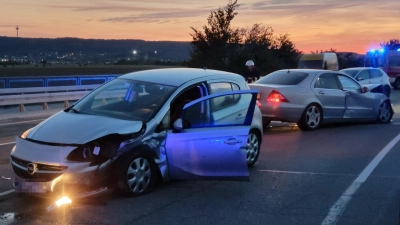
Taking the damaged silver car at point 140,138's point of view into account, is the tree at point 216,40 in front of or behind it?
behind

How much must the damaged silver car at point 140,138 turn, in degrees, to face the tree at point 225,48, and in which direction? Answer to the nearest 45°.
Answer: approximately 135° to its right

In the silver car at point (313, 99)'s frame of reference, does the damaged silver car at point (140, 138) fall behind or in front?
behind

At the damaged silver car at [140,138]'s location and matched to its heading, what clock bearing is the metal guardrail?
The metal guardrail is roughly at 4 o'clock from the damaged silver car.

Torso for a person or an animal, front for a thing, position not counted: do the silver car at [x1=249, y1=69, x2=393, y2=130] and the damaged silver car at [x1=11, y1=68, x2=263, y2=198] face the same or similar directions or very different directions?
very different directions

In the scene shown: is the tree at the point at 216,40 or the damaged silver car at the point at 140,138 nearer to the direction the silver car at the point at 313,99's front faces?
the tree

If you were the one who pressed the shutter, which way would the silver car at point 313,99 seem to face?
facing away from the viewer and to the right of the viewer

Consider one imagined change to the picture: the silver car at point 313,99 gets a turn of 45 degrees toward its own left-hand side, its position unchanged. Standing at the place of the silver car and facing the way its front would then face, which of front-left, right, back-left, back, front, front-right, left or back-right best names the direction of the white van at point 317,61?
front
